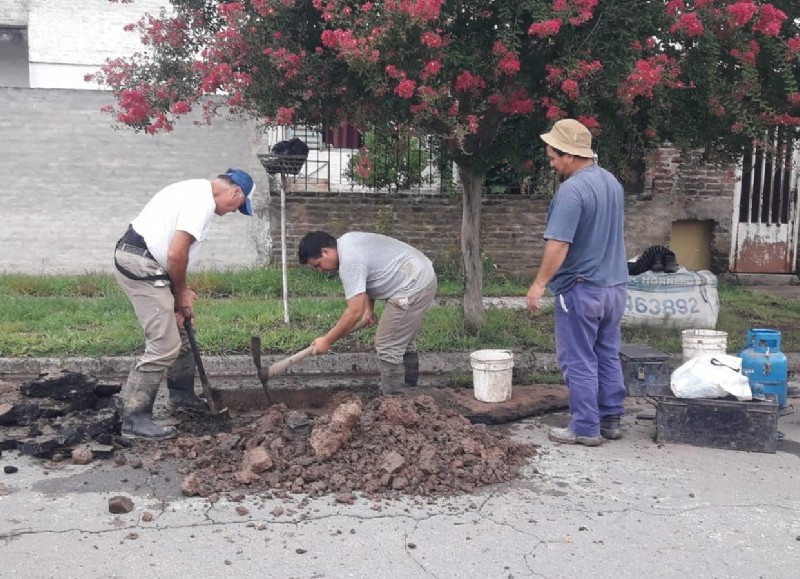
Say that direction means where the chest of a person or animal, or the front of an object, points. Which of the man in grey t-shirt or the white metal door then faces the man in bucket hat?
the white metal door

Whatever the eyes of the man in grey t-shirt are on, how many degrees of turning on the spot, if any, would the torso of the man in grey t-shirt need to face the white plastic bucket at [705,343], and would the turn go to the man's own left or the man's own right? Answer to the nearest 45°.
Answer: approximately 180°

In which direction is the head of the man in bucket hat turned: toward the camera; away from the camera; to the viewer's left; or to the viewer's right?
to the viewer's left

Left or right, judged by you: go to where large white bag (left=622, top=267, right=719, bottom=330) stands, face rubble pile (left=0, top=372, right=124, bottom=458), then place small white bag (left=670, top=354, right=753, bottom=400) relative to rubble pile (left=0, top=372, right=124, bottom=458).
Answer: left

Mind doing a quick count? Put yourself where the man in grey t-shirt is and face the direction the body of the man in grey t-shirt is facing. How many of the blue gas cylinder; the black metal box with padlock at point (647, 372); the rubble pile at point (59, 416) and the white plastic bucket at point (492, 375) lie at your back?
3

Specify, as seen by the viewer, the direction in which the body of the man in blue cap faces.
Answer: to the viewer's right

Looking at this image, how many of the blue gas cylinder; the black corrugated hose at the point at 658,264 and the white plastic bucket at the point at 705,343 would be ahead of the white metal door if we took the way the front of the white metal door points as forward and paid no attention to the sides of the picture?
3

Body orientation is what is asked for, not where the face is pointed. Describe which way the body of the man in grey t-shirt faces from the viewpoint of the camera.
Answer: to the viewer's left

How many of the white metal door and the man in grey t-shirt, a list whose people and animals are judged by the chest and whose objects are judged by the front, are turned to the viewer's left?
1

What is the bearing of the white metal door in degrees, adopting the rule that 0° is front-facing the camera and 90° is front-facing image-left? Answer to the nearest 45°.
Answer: approximately 0°

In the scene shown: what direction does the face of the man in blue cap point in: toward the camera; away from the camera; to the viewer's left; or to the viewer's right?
to the viewer's right
